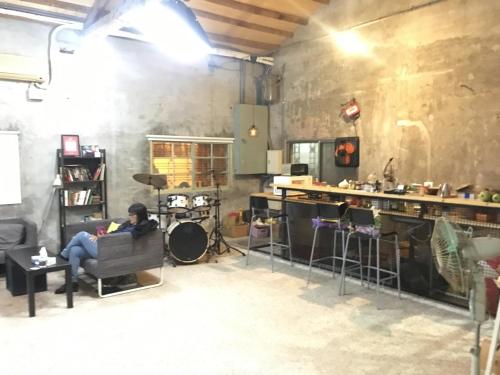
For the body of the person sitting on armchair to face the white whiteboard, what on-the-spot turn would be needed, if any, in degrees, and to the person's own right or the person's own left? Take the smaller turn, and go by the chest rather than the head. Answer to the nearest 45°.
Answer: approximately 45° to the person's own right

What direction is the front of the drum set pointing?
toward the camera

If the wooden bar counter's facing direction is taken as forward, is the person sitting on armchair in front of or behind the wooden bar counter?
in front

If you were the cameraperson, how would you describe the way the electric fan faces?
facing to the left of the viewer

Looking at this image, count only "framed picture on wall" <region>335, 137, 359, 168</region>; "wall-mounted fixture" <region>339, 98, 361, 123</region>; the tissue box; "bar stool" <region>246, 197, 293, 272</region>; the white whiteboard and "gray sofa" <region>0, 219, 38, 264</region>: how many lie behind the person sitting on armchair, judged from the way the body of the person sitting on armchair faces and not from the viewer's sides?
3

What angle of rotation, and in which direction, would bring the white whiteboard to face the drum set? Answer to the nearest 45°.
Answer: approximately 45° to its left

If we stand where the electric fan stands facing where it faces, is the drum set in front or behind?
in front

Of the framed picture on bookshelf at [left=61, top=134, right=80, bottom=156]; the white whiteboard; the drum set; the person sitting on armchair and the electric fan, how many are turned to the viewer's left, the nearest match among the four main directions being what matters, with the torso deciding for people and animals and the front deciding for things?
2

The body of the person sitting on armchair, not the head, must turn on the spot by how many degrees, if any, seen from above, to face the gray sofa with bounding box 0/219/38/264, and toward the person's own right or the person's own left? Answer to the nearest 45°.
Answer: approximately 45° to the person's own right

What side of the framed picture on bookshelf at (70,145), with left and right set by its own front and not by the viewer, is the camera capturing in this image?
front

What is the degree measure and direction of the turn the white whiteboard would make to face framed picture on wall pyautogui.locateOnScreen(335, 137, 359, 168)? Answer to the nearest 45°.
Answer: approximately 90° to its left

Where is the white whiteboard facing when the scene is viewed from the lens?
facing the viewer

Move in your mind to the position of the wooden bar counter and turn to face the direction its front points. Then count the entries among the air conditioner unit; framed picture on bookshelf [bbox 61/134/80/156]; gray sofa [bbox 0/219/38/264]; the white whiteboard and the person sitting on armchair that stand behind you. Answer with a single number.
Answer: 0

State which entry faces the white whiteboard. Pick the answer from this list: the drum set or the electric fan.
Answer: the electric fan

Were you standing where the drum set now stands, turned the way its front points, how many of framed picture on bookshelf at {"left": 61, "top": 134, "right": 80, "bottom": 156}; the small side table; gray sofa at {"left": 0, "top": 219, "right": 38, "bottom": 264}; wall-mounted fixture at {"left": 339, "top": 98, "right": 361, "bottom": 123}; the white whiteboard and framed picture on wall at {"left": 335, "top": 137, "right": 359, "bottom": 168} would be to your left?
2

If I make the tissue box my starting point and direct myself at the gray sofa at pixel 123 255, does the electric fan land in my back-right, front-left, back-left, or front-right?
front-right

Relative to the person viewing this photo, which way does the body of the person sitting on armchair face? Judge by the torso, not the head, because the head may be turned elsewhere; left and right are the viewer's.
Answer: facing to the left of the viewer

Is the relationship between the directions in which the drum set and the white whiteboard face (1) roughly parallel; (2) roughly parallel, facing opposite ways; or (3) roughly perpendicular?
roughly parallel

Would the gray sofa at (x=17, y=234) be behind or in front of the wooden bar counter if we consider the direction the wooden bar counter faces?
in front
